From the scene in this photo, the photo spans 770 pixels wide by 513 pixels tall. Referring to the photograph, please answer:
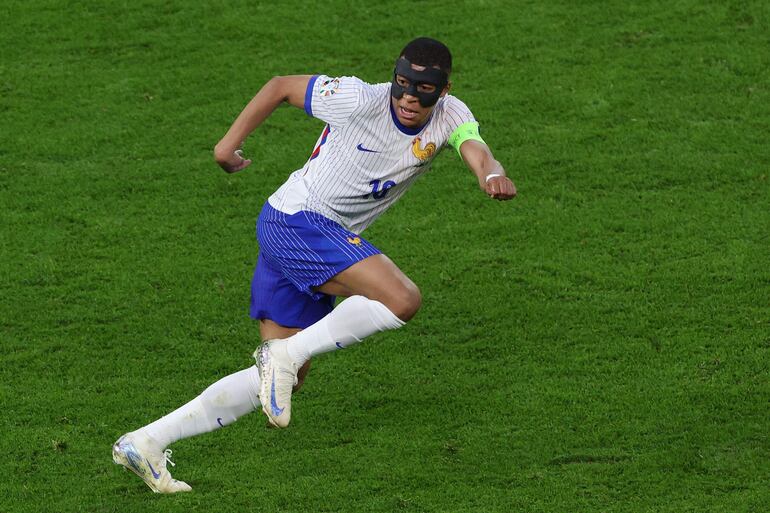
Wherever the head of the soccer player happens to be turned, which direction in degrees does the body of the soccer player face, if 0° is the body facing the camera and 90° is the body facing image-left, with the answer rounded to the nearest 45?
approximately 315°
